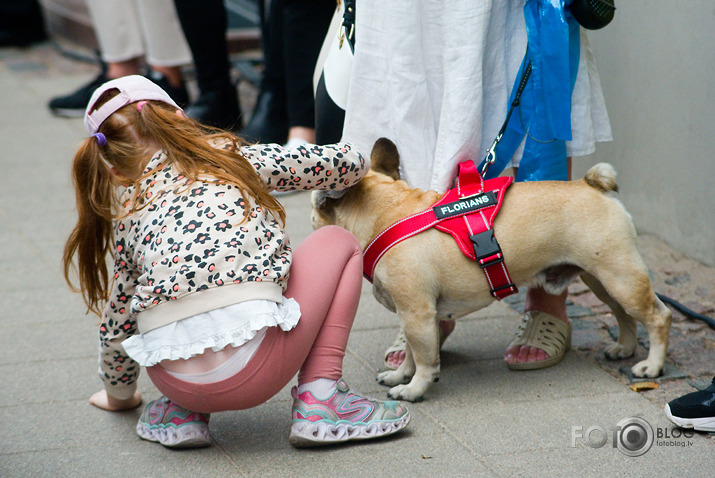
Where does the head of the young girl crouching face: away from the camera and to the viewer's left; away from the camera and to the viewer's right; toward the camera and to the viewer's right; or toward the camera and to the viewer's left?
away from the camera and to the viewer's right

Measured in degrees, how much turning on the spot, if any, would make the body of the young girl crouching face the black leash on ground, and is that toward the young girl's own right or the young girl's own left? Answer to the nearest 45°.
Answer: approximately 45° to the young girl's own right

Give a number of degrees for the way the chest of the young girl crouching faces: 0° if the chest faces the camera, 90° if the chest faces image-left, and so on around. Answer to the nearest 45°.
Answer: approximately 225°
